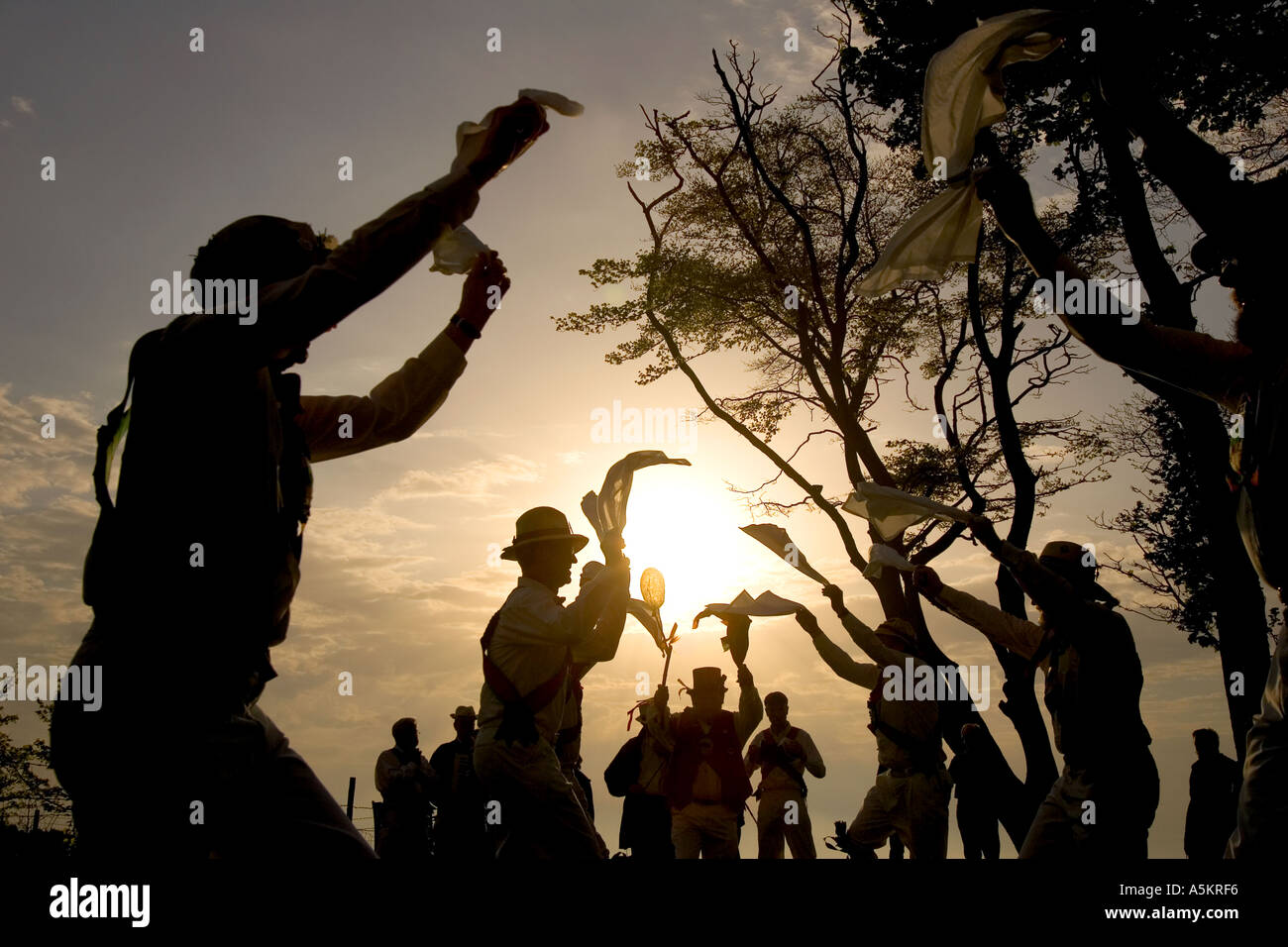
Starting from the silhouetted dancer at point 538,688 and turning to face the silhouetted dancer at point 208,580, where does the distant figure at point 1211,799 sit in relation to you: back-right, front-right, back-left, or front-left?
back-left

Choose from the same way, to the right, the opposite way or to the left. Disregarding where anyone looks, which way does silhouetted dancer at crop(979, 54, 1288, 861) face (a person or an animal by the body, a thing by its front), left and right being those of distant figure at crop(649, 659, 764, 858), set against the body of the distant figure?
to the right

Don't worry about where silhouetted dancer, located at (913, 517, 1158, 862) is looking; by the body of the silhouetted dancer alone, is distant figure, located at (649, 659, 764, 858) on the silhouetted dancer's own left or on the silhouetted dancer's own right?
on the silhouetted dancer's own right

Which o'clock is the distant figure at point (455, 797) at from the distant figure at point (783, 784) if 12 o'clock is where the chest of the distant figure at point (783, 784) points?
the distant figure at point (455, 797) is roughly at 3 o'clock from the distant figure at point (783, 784).

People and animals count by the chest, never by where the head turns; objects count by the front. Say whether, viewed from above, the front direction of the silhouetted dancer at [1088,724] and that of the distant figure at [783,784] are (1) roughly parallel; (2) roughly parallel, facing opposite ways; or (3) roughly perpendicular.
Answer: roughly perpendicular

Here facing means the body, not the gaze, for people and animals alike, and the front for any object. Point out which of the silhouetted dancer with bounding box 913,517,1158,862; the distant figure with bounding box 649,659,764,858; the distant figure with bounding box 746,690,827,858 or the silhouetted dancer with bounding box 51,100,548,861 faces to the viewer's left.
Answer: the silhouetted dancer with bounding box 913,517,1158,862

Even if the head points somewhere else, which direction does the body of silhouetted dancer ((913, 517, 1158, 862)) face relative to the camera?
to the viewer's left

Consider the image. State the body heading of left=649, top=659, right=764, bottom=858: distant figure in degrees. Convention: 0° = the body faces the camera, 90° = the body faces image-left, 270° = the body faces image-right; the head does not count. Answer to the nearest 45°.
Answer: approximately 0°

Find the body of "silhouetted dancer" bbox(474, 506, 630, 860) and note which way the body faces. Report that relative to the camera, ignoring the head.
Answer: to the viewer's right

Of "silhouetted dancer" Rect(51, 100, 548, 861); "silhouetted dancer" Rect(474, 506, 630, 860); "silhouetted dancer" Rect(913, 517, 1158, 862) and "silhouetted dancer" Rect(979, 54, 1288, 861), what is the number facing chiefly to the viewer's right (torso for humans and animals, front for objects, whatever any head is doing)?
2

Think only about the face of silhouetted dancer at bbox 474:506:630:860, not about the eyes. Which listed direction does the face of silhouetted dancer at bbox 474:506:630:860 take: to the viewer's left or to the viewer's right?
to the viewer's right

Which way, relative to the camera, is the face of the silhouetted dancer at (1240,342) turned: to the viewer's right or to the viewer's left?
to the viewer's left
